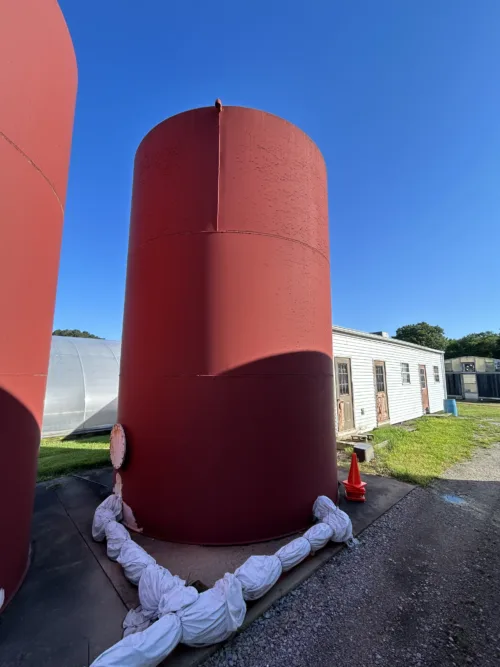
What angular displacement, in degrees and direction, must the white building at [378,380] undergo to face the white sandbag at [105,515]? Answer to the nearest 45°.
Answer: approximately 45° to its right

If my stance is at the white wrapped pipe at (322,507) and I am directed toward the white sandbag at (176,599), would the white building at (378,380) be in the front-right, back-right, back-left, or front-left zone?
back-right
